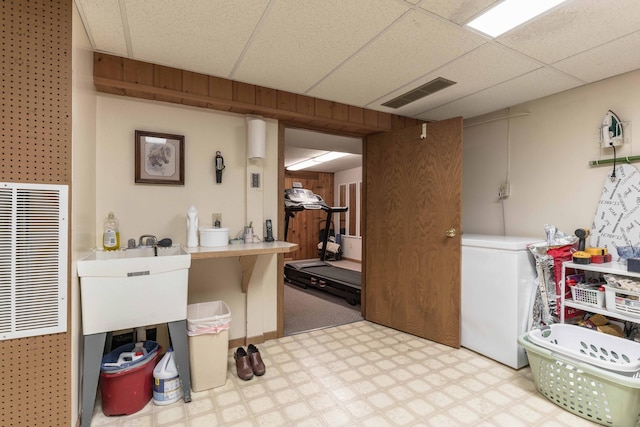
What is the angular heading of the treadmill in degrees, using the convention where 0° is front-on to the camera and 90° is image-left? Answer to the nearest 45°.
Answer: approximately 135°

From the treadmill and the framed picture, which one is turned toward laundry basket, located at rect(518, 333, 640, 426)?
the framed picture

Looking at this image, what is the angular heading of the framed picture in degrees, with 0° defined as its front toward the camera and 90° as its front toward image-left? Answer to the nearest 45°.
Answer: approximately 315°

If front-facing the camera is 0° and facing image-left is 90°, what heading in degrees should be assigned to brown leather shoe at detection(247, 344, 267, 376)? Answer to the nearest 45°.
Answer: approximately 315°

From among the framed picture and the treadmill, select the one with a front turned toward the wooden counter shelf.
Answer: the framed picture

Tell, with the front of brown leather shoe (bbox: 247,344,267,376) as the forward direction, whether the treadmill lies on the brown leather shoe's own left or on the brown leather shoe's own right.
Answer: on the brown leather shoe's own left

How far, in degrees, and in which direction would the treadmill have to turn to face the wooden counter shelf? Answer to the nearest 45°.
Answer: approximately 135° to its left

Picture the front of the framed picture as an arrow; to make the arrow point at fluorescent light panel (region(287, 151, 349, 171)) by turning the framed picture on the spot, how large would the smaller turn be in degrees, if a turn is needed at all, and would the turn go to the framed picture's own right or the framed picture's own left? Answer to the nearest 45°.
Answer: approximately 90° to the framed picture's own left

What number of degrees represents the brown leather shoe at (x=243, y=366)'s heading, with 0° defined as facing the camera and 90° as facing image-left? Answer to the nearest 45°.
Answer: approximately 315°

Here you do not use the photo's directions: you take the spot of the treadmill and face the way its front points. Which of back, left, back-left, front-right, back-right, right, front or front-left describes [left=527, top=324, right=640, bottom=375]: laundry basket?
back
